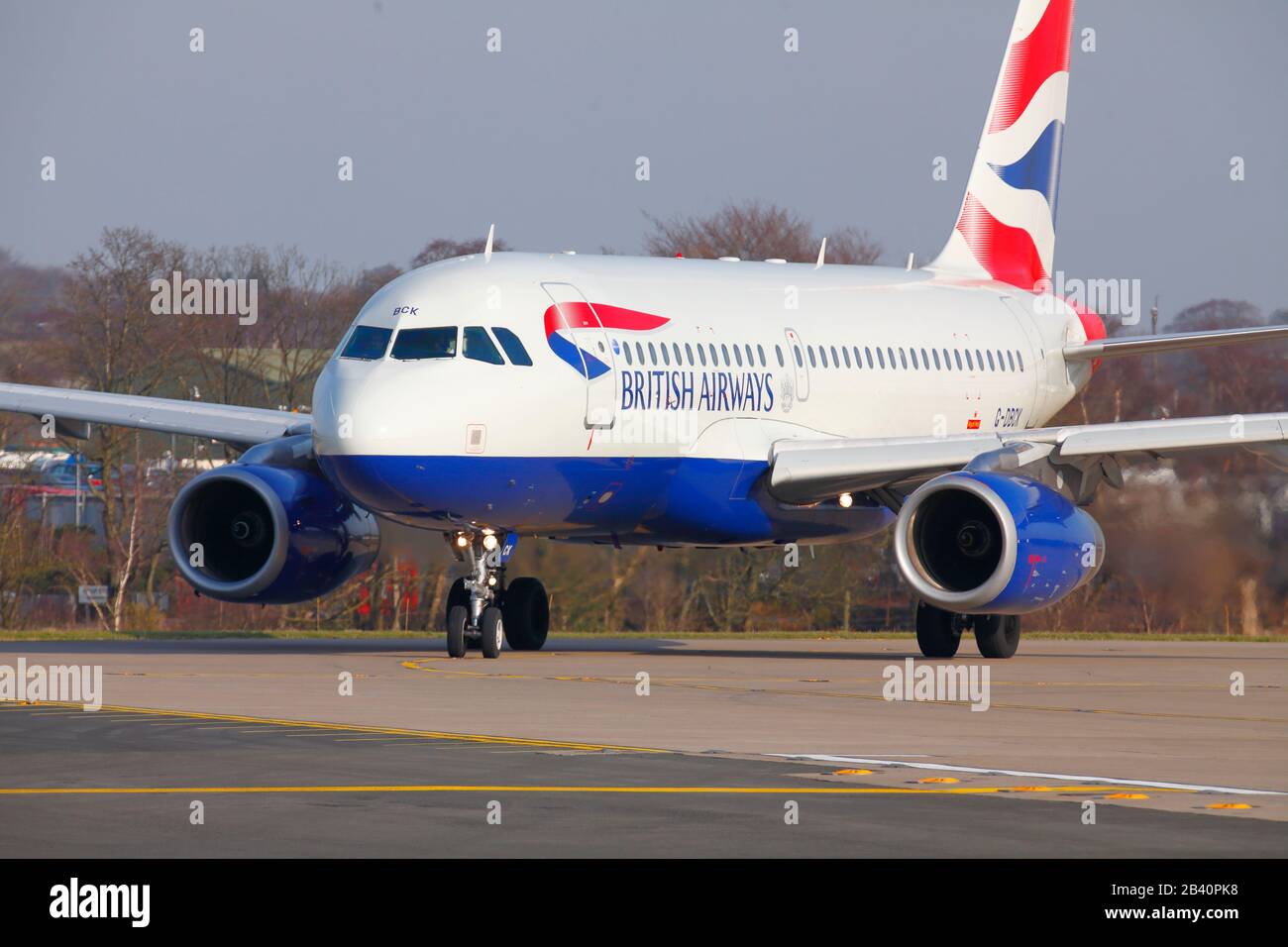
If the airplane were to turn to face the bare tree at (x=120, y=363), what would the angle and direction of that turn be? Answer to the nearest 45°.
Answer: approximately 90° to its right

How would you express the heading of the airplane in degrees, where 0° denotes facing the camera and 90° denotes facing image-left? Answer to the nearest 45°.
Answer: approximately 45°
